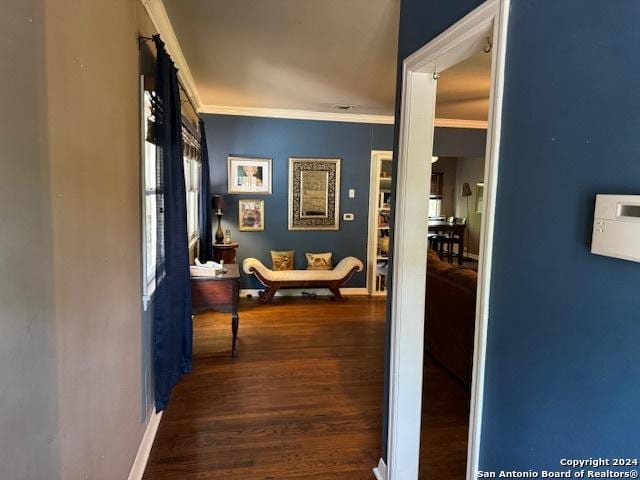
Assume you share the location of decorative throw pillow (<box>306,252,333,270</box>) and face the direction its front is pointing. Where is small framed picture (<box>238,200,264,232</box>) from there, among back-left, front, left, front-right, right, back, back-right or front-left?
right

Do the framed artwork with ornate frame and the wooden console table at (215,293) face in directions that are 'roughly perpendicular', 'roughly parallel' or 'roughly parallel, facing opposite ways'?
roughly perpendicular

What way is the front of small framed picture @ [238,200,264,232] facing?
toward the camera

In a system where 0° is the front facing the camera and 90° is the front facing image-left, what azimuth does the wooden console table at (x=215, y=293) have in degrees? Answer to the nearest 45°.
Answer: approximately 270°

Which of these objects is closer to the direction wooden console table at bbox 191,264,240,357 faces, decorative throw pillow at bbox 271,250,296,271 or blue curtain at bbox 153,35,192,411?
the decorative throw pillow

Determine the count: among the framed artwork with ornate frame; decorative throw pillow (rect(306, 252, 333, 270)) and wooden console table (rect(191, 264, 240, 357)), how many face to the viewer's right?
1

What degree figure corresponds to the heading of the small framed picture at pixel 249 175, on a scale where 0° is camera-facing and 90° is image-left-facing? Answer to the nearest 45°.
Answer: approximately 0°

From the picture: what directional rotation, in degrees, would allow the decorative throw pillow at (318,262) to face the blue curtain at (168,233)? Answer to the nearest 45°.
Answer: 0° — it already faces it

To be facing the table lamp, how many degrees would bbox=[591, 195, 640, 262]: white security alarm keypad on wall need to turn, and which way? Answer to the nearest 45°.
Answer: approximately 90° to its right

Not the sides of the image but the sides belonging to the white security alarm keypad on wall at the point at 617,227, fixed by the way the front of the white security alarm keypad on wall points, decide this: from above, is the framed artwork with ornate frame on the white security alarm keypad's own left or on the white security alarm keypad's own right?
on the white security alarm keypad's own right

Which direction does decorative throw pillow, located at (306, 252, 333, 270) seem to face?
toward the camera
